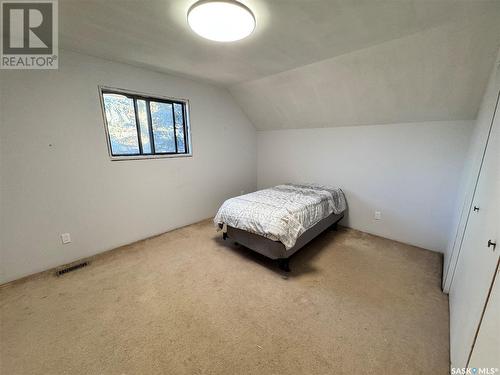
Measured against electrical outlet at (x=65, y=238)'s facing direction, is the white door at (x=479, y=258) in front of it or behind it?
in front

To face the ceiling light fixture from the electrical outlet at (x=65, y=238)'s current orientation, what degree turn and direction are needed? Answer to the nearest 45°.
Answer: approximately 45° to its left

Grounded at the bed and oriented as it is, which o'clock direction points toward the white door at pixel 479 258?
The white door is roughly at 9 o'clock from the bed.

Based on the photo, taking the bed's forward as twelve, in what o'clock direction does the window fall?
The window is roughly at 2 o'clock from the bed.

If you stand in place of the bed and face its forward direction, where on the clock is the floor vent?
The floor vent is roughly at 1 o'clock from the bed.

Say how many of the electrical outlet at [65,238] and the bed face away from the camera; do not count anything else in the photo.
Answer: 0

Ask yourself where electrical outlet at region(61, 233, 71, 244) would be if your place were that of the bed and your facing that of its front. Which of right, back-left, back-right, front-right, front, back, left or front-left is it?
front-right

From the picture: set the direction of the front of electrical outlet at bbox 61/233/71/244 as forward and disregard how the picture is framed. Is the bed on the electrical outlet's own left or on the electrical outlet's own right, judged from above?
on the electrical outlet's own left

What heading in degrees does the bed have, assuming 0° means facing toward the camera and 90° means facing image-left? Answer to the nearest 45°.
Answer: approximately 45°
